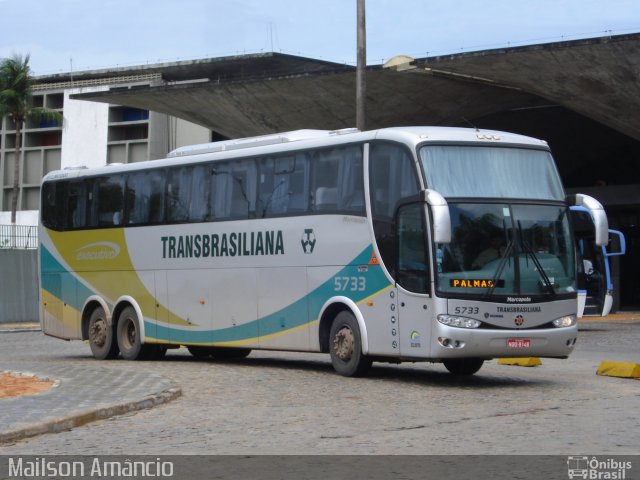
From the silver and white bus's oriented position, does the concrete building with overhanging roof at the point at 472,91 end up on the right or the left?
on its left

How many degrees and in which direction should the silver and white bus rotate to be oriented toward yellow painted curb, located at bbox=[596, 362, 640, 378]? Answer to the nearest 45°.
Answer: approximately 45° to its left

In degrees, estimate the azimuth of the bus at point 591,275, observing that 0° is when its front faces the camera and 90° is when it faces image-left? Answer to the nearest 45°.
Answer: approximately 315°

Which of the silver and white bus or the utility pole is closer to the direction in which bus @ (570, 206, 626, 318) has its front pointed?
the silver and white bus

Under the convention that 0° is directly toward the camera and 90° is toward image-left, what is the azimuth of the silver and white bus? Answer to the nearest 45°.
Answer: approximately 315°

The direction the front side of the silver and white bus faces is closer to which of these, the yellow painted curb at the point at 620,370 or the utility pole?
the yellow painted curb

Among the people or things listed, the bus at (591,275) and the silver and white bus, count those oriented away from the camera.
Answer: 0

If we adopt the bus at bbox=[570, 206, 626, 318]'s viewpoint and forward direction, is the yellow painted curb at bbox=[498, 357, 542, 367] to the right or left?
on its right

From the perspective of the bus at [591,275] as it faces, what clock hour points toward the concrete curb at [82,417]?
The concrete curb is roughly at 2 o'clock from the bus.
